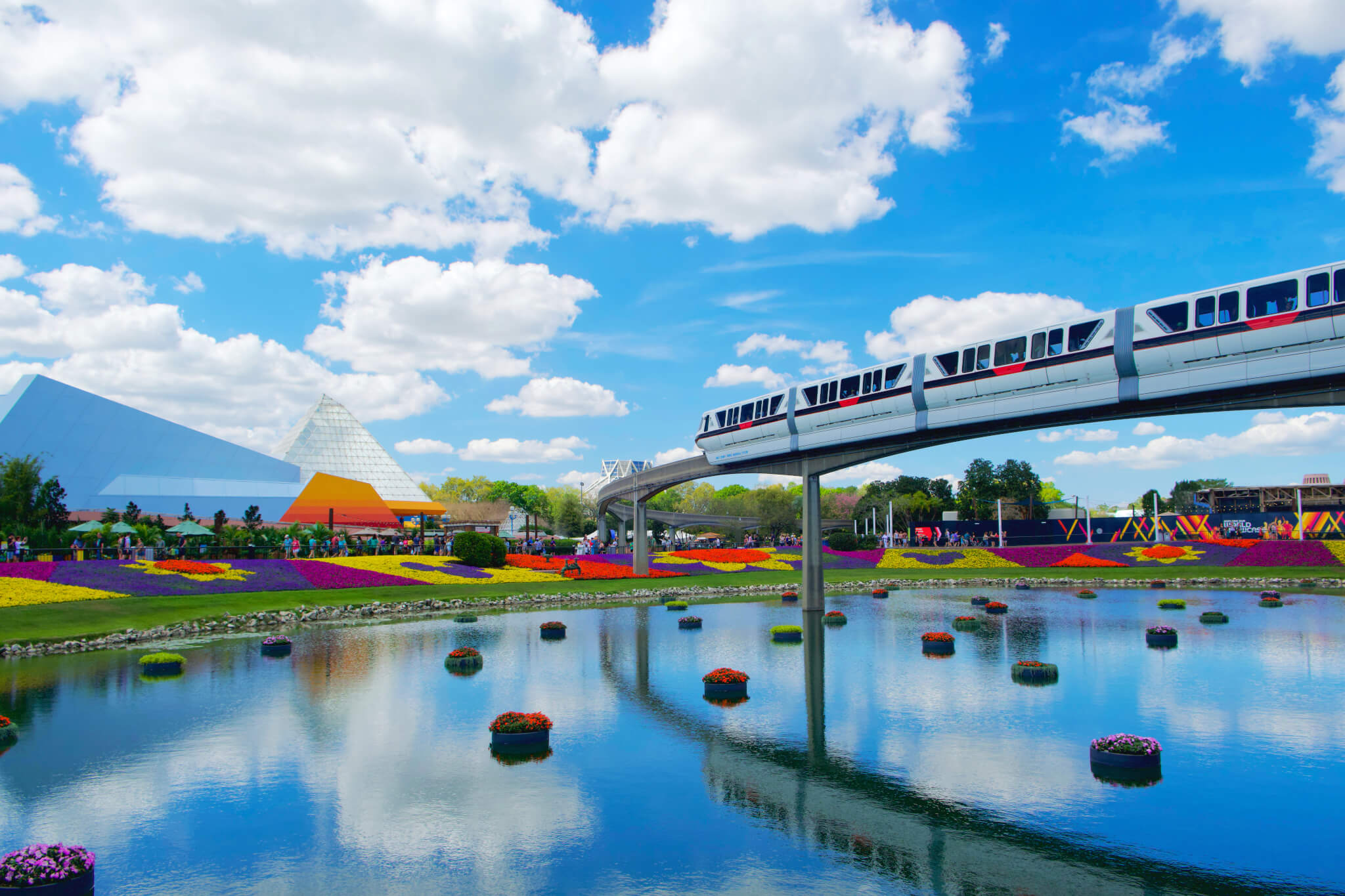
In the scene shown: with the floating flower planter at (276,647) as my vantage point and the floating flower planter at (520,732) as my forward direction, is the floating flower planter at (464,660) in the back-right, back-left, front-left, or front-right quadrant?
front-left

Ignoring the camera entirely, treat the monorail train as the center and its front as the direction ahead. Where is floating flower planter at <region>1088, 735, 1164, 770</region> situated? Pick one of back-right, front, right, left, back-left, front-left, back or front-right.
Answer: back-left

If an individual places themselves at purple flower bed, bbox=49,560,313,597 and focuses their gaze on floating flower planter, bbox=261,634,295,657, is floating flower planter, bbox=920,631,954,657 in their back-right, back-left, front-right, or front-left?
front-left

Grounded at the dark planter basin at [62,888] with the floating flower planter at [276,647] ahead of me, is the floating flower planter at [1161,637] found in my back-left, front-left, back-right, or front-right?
front-right

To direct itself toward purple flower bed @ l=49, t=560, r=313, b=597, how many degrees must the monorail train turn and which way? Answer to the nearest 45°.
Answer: approximately 45° to its left

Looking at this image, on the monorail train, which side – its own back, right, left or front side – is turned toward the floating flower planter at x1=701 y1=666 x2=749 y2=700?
left

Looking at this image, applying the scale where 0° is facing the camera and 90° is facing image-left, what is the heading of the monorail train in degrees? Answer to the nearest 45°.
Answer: approximately 135°

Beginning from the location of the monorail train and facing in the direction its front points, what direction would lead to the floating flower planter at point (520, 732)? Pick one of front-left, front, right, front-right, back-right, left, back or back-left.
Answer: left

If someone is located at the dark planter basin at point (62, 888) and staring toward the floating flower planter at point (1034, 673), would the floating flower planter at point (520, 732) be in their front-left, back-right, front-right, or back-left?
front-left
